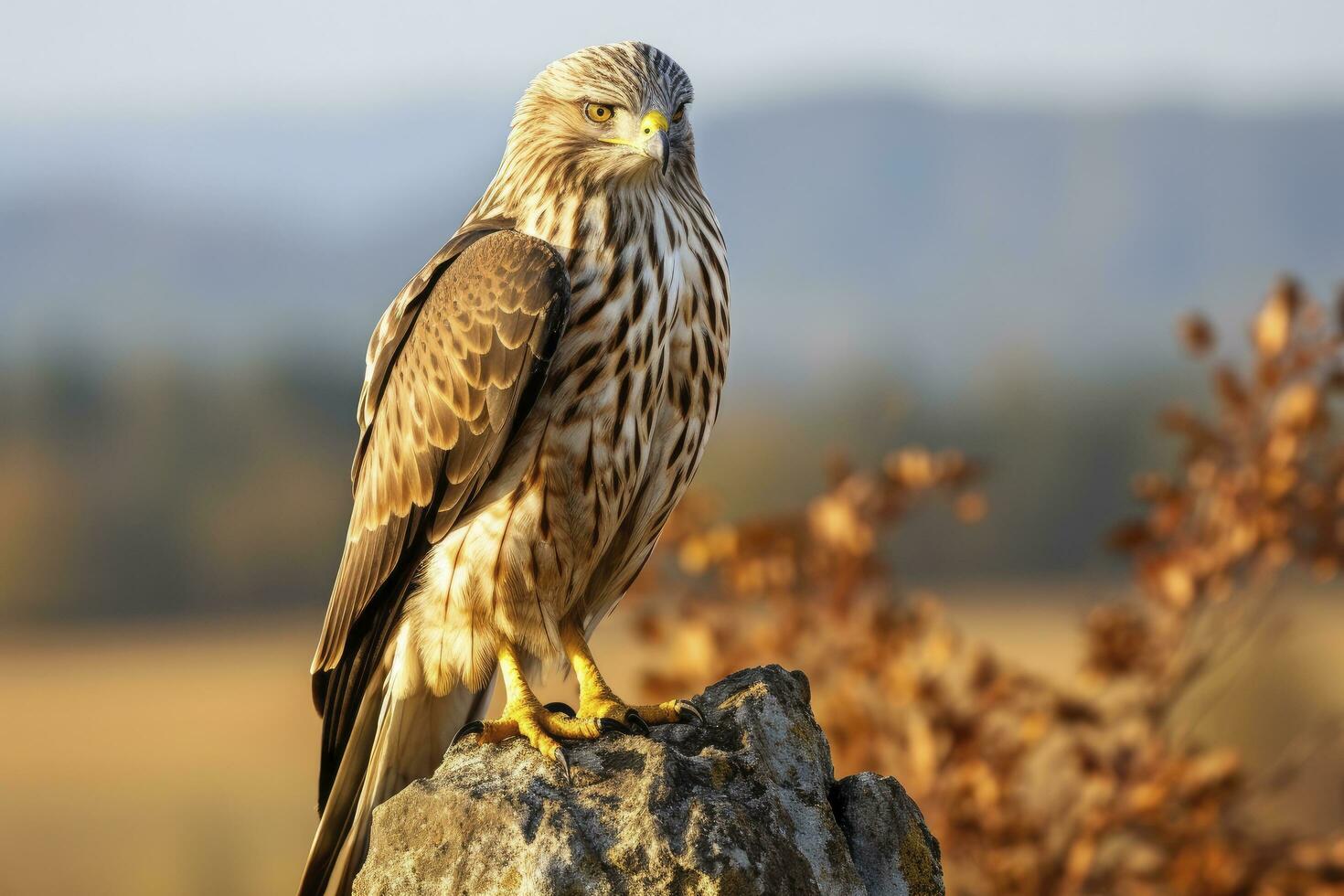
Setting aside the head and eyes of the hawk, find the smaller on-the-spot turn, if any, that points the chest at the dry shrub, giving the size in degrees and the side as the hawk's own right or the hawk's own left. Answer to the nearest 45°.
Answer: approximately 90° to the hawk's own left

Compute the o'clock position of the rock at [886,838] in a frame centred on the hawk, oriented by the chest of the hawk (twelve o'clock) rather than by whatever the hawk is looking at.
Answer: The rock is roughly at 11 o'clock from the hawk.

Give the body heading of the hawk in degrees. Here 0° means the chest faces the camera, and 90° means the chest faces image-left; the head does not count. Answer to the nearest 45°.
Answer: approximately 315°

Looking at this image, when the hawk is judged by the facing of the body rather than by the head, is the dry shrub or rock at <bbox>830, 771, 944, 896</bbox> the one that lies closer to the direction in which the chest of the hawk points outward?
the rock
